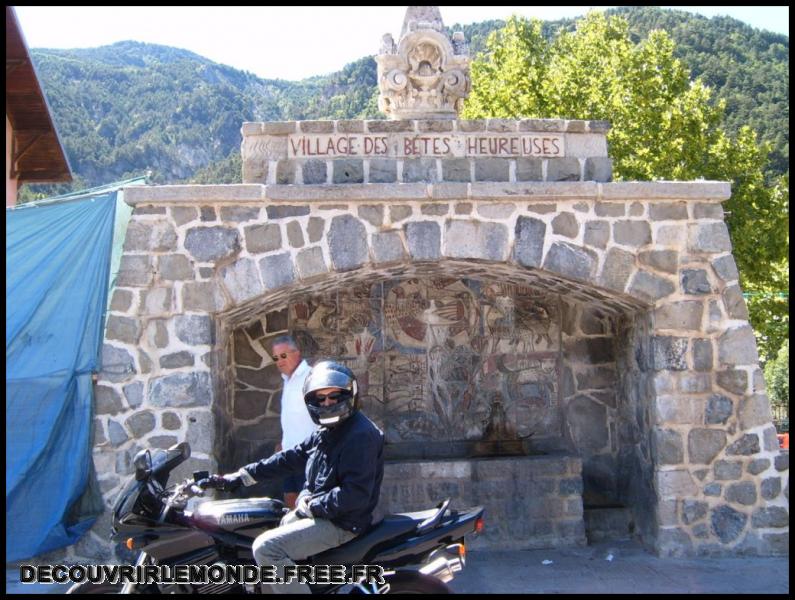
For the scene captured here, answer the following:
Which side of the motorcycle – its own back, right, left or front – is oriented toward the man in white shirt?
right

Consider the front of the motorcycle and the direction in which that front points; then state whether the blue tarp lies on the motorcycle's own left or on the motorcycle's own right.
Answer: on the motorcycle's own right

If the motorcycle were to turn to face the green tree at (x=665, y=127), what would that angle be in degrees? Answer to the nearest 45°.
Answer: approximately 135° to its right

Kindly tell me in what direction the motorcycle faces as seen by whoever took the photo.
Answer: facing to the left of the viewer

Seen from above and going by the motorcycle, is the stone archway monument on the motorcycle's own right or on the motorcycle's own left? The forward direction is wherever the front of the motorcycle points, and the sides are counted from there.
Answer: on the motorcycle's own right

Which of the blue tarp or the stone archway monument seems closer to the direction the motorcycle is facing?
the blue tarp

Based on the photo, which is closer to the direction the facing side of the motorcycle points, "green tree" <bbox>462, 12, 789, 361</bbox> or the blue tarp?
the blue tarp
